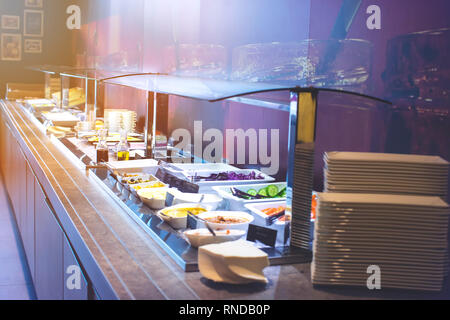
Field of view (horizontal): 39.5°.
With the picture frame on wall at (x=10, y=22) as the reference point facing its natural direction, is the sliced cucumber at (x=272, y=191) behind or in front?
in front

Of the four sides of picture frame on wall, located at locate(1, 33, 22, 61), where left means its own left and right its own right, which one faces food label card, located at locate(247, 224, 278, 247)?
front

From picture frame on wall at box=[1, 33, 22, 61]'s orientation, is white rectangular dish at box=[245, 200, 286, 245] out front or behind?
out front

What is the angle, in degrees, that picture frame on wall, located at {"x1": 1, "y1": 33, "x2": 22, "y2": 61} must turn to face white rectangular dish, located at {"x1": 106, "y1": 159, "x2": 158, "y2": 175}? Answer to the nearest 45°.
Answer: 0° — it already faces it

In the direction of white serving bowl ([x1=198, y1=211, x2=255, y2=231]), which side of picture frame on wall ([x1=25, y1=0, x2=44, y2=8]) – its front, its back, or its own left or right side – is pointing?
front

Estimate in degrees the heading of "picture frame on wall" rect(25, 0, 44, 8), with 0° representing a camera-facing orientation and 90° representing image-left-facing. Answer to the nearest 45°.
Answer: approximately 0°
